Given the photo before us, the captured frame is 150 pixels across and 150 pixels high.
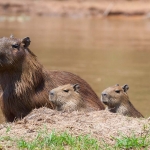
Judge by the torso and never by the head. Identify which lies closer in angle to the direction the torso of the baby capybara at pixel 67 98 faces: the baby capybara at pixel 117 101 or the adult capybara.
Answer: the adult capybara

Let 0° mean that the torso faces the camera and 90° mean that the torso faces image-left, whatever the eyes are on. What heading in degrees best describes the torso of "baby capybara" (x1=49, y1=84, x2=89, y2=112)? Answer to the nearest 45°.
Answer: approximately 90°

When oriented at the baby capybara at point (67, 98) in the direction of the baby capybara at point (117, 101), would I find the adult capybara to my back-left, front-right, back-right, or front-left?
back-left

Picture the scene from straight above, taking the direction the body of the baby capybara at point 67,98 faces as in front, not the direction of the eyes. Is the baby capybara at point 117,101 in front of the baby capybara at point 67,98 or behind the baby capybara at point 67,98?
behind
